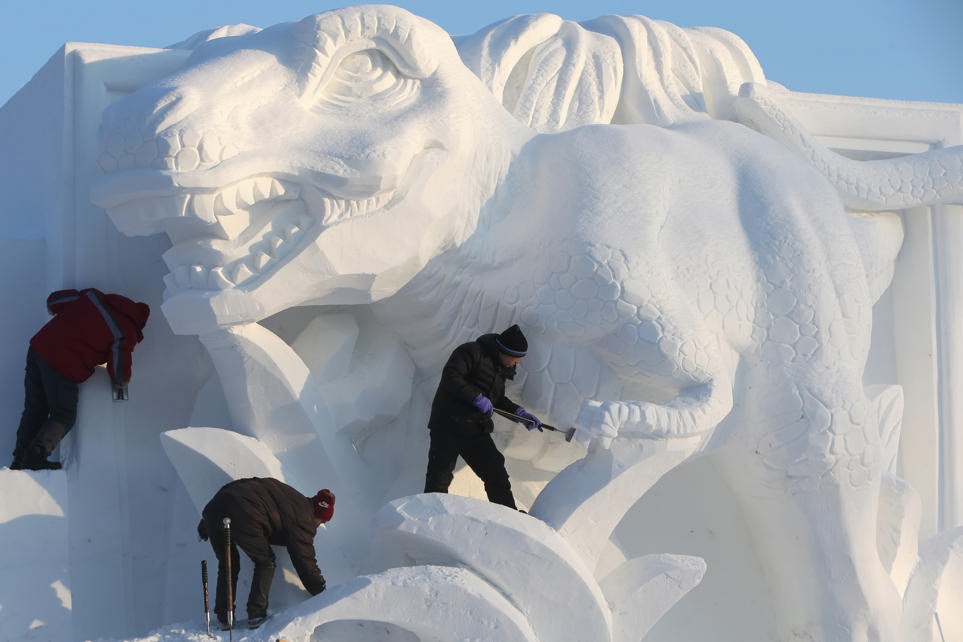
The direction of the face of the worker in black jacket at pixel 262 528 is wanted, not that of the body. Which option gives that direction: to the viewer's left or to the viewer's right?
to the viewer's right

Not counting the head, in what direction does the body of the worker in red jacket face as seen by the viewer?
to the viewer's right

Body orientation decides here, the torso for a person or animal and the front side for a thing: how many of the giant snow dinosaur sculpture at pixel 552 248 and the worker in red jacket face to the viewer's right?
1

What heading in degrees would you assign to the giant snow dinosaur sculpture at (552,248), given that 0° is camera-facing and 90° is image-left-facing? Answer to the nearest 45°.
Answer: approximately 45°

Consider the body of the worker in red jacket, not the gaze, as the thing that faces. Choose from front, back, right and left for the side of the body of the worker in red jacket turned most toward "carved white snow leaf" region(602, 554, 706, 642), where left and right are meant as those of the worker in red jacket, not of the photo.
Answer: front

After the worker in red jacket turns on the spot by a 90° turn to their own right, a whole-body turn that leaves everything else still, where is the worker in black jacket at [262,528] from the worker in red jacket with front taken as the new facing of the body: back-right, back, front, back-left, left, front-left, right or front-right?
front-left

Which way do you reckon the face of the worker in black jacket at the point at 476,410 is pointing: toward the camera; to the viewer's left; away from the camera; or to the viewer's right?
to the viewer's right
